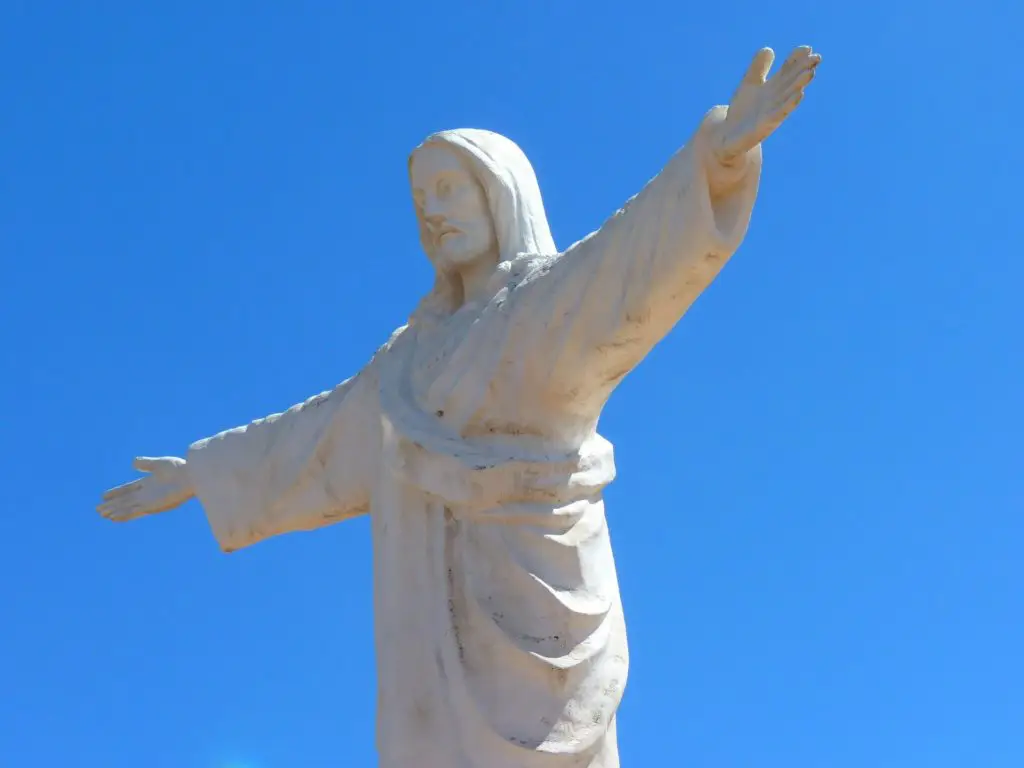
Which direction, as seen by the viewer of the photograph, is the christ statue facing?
facing the viewer and to the left of the viewer
